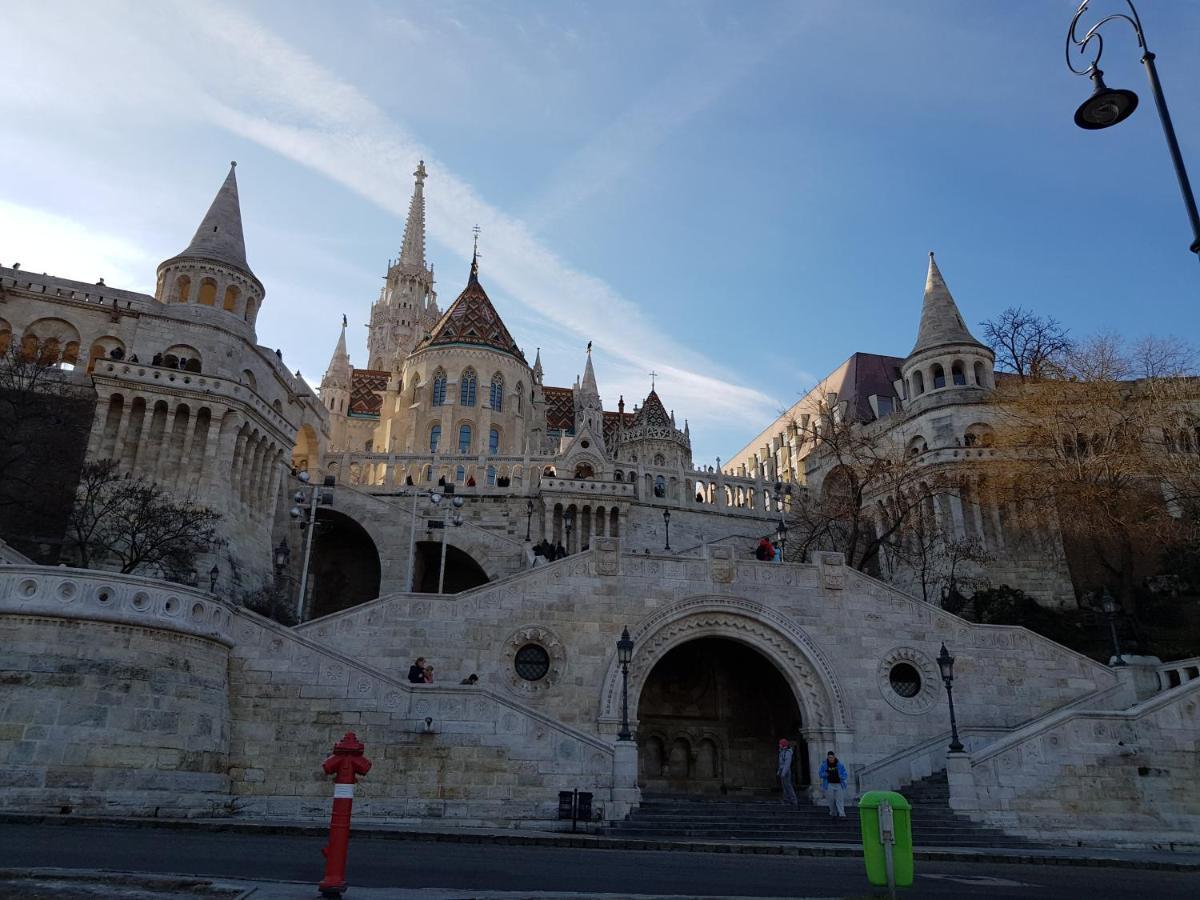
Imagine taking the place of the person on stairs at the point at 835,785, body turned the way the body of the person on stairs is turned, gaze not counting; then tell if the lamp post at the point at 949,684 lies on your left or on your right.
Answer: on your left

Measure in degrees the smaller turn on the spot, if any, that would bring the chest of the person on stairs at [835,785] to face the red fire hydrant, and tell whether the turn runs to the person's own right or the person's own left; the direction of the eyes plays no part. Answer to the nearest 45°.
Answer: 0° — they already face it

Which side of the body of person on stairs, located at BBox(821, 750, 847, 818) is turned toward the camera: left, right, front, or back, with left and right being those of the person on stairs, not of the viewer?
front

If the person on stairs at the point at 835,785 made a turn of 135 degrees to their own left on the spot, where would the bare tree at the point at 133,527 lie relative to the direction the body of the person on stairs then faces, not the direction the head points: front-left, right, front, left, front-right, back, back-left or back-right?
back-left

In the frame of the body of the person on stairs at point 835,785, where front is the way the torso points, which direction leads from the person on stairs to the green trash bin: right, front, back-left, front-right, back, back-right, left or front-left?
front

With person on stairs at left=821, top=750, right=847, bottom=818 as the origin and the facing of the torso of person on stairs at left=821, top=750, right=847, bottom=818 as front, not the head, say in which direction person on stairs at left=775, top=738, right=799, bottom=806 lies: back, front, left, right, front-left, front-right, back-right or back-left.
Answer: back-right

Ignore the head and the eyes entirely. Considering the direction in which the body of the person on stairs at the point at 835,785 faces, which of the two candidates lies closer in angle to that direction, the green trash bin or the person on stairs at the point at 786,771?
the green trash bin
